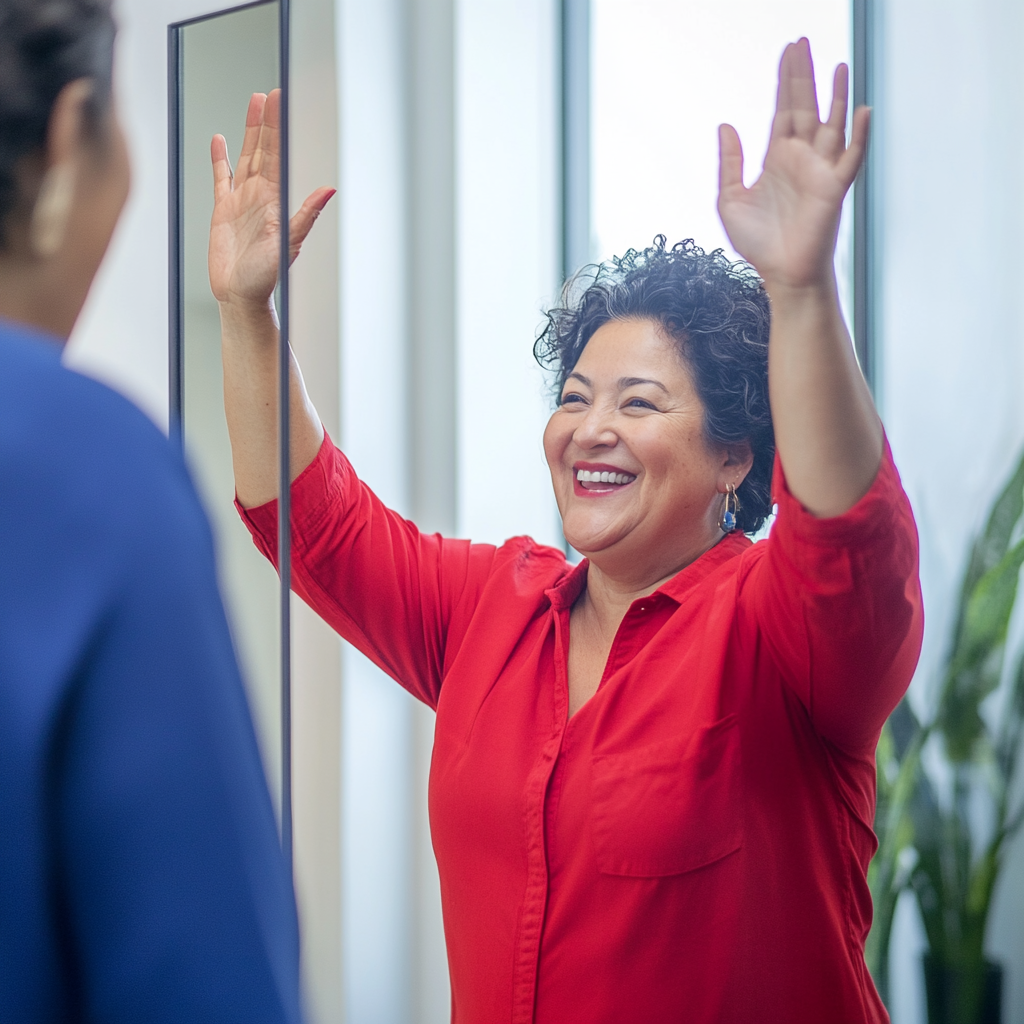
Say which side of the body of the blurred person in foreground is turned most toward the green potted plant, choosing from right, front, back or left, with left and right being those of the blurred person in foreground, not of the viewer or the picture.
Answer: front

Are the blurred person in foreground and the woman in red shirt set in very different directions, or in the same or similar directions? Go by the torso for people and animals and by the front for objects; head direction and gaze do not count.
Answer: very different directions

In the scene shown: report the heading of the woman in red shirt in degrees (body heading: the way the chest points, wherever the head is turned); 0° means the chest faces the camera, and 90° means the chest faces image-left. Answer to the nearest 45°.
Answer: approximately 45°

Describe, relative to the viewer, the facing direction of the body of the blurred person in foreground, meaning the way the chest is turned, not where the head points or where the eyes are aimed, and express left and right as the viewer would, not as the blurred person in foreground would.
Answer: facing away from the viewer and to the right of the viewer

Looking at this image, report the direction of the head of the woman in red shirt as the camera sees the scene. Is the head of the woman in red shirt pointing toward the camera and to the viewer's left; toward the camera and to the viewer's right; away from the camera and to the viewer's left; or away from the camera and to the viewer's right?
toward the camera and to the viewer's left

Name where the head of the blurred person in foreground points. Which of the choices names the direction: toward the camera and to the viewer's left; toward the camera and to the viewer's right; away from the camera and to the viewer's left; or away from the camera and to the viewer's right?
away from the camera and to the viewer's right
